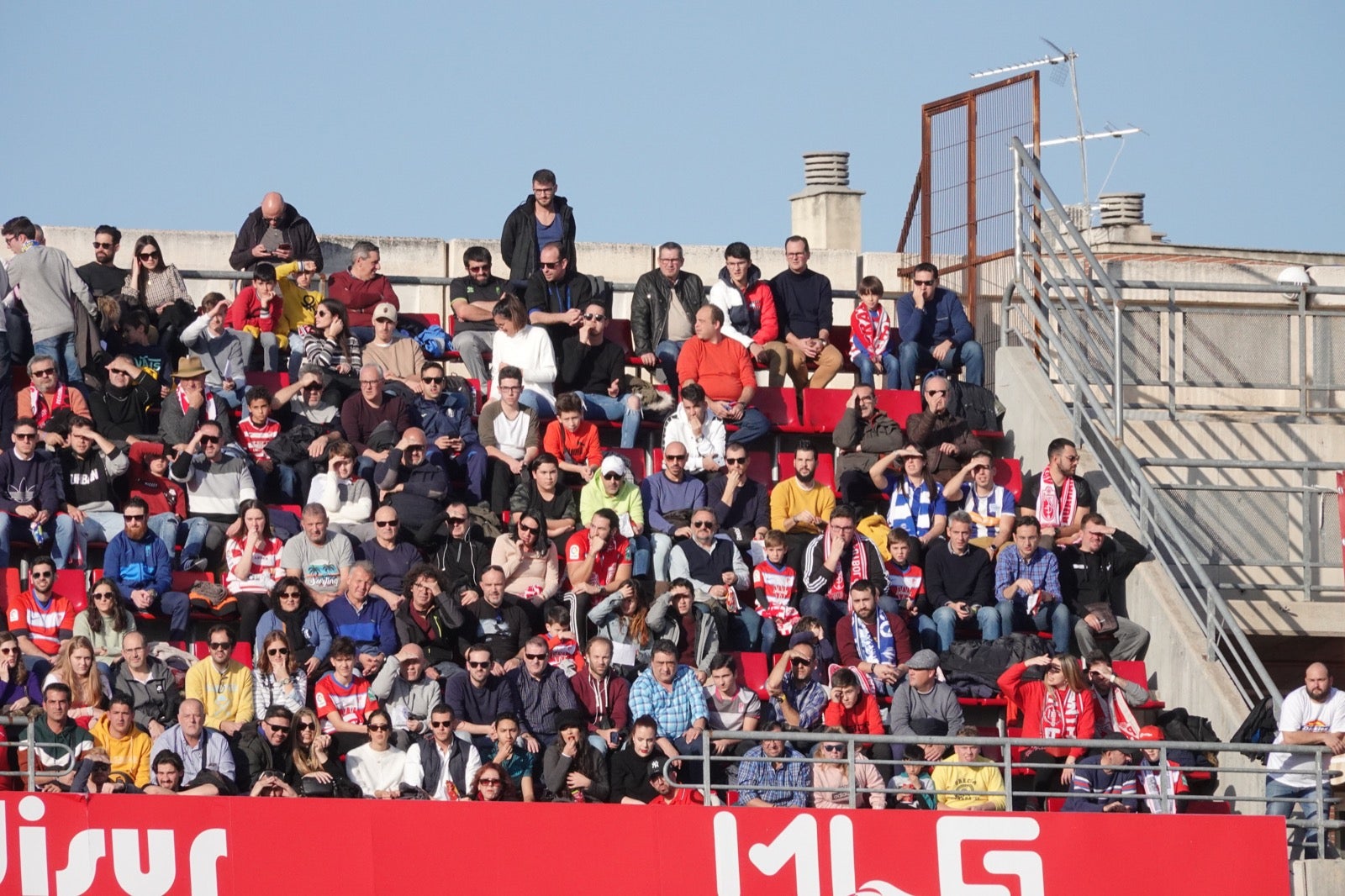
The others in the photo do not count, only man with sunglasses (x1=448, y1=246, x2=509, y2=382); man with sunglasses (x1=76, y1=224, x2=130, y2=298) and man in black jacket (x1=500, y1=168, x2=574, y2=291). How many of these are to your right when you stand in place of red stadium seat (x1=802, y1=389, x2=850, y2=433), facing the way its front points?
3

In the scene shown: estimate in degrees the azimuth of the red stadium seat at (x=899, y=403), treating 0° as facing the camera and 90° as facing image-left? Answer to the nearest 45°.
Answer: approximately 0°

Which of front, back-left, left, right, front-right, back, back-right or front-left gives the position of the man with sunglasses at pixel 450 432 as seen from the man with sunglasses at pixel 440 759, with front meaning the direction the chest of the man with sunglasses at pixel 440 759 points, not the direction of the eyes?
back

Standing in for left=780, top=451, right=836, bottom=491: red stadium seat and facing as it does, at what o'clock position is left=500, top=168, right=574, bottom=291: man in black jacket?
The man in black jacket is roughly at 4 o'clock from the red stadium seat.

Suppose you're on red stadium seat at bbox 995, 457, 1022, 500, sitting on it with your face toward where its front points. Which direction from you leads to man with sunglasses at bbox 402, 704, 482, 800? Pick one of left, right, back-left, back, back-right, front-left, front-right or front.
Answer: front-right

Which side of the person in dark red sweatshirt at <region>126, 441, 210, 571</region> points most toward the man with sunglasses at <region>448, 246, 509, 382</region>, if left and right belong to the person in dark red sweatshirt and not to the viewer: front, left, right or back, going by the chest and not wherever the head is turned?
left

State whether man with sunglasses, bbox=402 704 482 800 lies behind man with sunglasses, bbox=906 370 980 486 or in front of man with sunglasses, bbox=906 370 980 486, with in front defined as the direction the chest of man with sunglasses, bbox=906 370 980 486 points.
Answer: in front

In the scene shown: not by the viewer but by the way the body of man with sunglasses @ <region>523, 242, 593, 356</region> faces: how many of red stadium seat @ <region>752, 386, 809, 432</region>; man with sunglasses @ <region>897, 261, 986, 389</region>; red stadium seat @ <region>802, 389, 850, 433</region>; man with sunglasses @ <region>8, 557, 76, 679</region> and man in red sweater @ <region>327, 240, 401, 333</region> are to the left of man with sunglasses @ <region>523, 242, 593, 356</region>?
3

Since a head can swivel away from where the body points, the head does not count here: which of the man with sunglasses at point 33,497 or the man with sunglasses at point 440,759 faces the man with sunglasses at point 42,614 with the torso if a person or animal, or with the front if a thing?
the man with sunglasses at point 33,497

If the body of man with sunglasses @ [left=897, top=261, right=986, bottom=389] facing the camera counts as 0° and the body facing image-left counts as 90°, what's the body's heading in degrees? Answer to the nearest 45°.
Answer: approximately 0°

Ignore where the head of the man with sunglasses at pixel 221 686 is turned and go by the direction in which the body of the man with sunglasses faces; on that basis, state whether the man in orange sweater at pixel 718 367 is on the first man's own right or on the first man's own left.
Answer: on the first man's own left

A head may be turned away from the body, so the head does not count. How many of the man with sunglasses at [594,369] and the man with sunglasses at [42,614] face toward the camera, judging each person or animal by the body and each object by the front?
2
